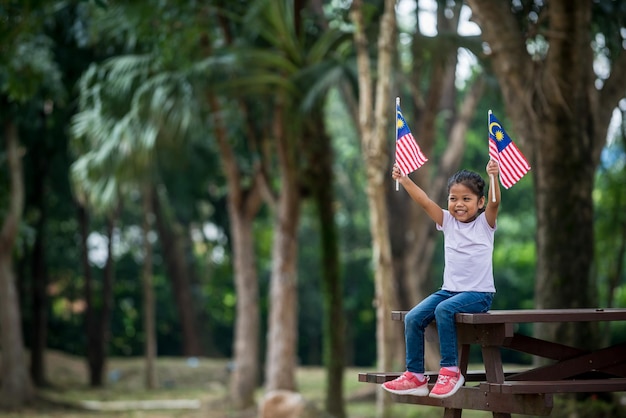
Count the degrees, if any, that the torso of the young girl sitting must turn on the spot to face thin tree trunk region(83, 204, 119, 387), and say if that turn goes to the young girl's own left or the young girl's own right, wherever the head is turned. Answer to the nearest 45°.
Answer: approximately 90° to the young girl's own right

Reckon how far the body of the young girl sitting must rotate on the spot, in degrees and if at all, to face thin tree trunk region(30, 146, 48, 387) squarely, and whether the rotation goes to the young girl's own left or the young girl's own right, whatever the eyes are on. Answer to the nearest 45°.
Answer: approximately 90° to the young girl's own right

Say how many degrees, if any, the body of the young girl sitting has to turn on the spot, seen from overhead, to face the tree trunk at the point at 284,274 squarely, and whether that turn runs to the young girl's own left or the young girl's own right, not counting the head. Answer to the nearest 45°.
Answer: approximately 135° to the young girl's own right

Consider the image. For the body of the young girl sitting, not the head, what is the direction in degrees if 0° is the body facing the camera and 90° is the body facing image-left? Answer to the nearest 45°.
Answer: approximately 45°

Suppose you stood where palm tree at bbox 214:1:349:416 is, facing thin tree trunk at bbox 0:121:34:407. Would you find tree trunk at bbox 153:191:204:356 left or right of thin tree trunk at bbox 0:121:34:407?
right

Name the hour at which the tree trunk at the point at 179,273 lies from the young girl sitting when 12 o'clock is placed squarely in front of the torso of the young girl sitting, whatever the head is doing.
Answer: The tree trunk is roughly at 4 o'clock from the young girl sitting.

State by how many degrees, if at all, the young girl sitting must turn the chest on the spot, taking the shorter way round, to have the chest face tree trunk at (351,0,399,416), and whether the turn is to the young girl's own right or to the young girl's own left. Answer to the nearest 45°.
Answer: approximately 135° to the young girl's own right
